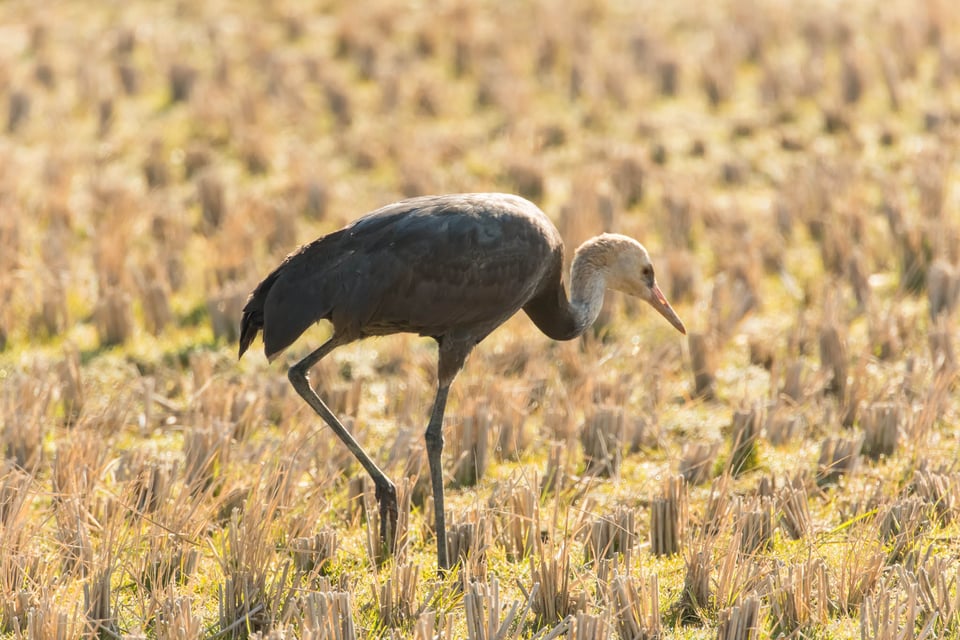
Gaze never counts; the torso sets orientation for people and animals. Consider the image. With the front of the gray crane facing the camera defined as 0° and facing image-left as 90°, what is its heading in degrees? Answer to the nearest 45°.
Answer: approximately 270°
